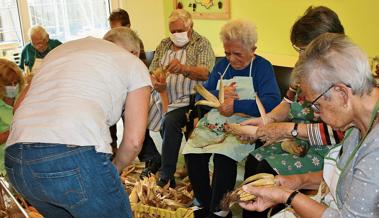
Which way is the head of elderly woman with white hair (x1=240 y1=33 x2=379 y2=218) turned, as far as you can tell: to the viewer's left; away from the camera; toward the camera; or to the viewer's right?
to the viewer's left

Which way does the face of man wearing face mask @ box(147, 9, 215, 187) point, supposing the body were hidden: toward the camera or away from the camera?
toward the camera

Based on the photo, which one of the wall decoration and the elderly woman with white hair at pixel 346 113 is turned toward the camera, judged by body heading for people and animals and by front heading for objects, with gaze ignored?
the wall decoration

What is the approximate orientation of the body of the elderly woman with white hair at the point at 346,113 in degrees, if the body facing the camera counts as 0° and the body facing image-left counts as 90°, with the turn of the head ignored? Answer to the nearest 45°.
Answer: approximately 90°

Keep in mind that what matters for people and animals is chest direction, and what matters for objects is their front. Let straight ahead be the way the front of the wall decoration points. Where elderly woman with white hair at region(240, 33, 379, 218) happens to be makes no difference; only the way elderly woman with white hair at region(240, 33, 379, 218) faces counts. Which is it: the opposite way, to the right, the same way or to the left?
to the right

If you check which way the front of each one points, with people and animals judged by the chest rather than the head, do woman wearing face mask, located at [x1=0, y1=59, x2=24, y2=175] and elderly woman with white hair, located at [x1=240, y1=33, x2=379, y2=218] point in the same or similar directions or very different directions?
very different directions

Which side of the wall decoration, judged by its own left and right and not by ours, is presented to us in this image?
front

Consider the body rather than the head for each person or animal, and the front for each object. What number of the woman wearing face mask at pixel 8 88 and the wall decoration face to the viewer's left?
0

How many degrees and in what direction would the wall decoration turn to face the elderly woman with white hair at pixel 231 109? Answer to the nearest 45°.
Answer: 0° — it already faces them

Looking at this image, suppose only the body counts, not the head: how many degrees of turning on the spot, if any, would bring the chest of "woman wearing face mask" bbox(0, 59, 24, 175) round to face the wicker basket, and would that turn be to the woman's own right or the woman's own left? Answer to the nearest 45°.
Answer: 0° — they already face it

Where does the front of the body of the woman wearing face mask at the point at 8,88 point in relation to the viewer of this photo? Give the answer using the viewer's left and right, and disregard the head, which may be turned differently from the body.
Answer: facing the viewer and to the right of the viewer

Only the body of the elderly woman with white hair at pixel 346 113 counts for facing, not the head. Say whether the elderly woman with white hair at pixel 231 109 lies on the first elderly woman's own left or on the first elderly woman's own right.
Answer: on the first elderly woman's own right

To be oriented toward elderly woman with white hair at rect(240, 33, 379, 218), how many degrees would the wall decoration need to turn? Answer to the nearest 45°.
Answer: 0° — it already faces them

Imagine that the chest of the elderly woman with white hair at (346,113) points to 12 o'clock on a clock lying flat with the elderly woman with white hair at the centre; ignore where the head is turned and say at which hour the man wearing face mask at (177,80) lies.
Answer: The man wearing face mask is roughly at 2 o'clock from the elderly woman with white hair.
